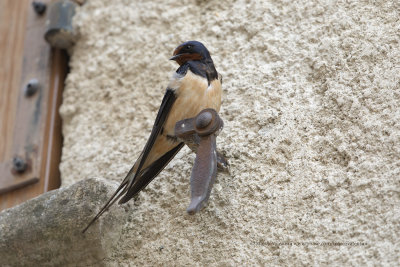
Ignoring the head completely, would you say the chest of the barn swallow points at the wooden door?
no

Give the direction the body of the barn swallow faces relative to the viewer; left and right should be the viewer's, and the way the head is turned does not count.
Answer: facing the viewer and to the right of the viewer
